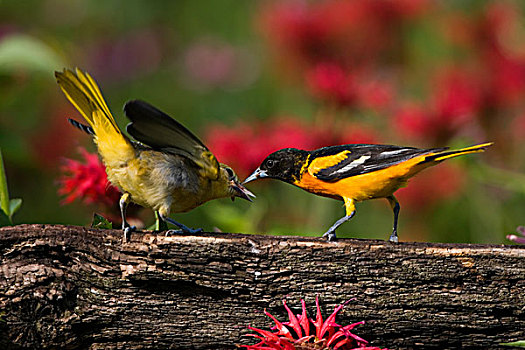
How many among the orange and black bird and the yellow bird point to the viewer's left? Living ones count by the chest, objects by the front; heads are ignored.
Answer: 1

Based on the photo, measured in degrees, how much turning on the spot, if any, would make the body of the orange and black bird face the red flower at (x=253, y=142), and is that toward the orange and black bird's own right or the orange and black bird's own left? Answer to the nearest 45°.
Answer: approximately 45° to the orange and black bird's own right

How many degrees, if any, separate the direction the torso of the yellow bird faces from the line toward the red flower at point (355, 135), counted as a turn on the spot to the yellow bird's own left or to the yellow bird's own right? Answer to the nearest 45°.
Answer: approximately 45° to the yellow bird's own left

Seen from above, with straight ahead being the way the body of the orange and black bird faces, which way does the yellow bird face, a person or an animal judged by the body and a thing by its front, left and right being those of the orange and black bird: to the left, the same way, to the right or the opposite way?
the opposite way

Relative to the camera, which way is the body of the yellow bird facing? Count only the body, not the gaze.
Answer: to the viewer's right

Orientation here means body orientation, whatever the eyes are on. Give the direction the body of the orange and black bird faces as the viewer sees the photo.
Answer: to the viewer's left

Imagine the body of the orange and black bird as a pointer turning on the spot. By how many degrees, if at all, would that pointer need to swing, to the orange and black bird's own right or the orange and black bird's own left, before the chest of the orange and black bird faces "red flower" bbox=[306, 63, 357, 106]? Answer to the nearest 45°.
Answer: approximately 90° to the orange and black bird's own right
